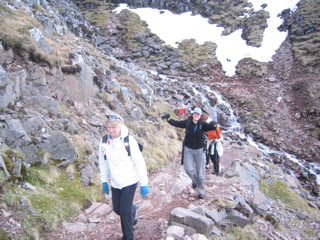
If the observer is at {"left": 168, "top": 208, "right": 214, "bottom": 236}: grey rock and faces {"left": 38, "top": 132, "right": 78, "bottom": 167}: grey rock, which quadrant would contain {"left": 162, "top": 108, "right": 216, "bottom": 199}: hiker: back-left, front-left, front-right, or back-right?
front-right

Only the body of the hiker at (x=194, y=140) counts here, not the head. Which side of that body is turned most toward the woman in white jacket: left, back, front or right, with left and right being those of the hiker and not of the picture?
front

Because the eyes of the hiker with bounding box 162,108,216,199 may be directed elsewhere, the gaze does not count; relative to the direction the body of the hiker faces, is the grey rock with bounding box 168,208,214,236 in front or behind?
in front

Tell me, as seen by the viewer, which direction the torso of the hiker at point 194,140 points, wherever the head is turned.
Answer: toward the camera

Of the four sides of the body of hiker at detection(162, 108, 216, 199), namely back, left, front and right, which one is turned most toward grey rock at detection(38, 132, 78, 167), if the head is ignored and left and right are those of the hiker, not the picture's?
right

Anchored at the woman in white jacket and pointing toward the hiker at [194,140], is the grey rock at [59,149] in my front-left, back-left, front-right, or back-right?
front-left
